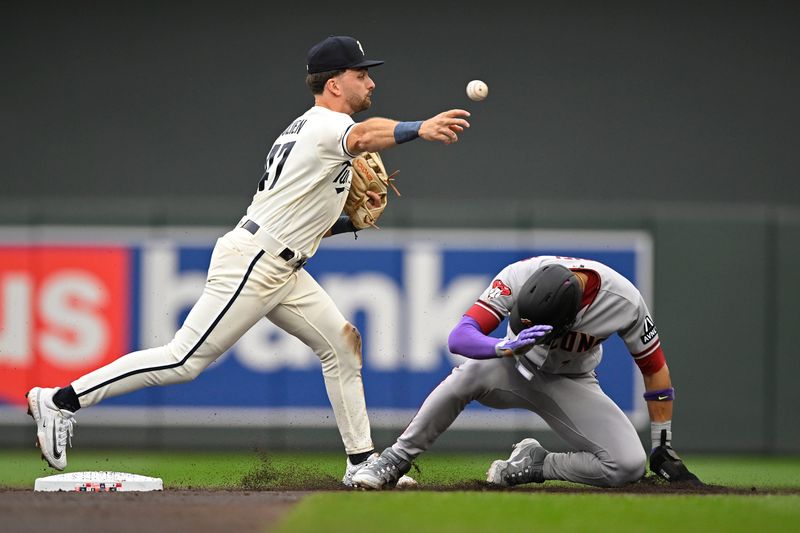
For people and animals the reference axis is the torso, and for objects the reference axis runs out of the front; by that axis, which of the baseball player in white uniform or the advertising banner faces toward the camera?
the advertising banner

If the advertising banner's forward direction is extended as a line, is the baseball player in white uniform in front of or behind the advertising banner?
in front

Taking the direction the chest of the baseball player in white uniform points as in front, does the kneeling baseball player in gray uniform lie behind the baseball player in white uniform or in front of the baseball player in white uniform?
in front

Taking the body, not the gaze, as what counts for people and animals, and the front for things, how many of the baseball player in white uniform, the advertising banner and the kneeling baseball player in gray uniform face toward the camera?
2

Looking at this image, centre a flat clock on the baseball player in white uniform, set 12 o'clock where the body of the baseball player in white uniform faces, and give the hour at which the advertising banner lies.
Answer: The advertising banner is roughly at 9 o'clock from the baseball player in white uniform.

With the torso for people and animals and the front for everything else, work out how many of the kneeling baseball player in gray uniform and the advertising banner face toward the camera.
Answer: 2

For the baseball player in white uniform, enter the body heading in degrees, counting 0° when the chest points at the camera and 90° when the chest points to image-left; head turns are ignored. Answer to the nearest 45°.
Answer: approximately 270°

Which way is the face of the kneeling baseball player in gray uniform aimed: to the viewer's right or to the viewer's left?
to the viewer's left

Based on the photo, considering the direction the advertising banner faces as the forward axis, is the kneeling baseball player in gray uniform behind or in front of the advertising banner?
in front

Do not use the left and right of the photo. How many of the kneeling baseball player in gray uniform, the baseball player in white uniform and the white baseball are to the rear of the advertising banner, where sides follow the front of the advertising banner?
0

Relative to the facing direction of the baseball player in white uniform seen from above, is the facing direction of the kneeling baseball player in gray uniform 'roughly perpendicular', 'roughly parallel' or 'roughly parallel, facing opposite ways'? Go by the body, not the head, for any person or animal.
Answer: roughly perpendicular

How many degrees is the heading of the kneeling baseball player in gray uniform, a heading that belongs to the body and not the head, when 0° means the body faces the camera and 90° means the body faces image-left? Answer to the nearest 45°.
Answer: approximately 0°

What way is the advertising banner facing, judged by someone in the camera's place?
facing the viewer

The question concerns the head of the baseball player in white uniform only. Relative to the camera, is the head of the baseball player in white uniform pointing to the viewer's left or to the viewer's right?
to the viewer's right
